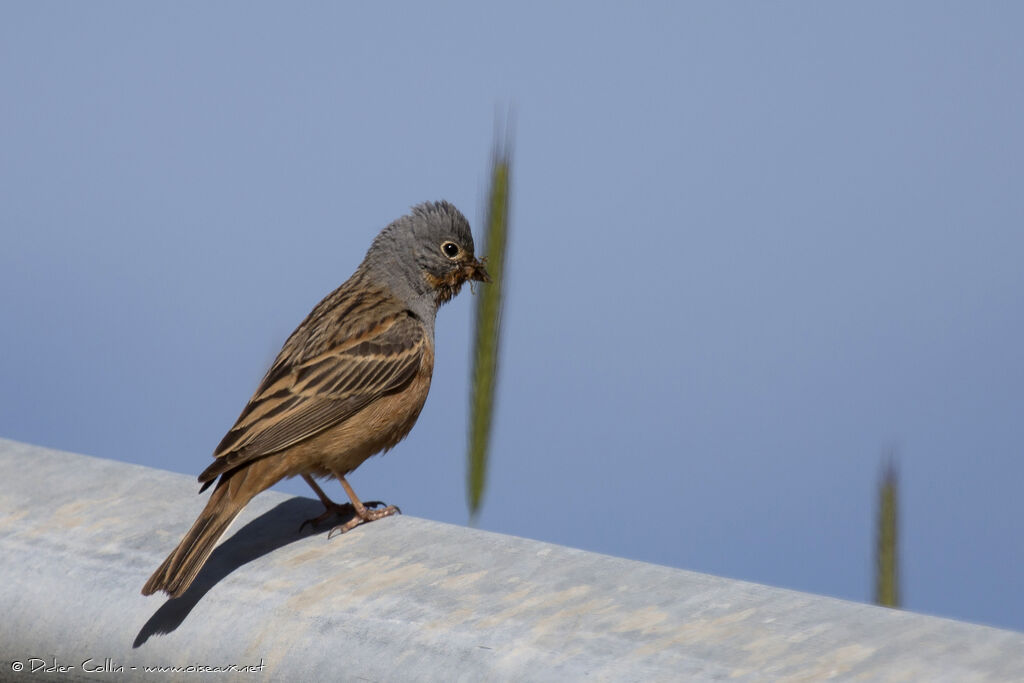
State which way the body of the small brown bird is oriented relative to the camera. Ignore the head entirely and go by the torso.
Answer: to the viewer's right
